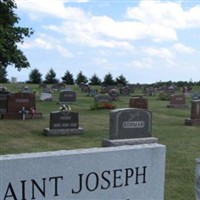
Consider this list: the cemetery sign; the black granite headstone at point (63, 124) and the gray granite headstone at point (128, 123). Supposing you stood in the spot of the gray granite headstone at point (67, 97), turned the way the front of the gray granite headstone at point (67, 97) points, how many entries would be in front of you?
3

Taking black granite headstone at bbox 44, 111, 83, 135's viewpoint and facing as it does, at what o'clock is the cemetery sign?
The cemetery sign is roughly at 12 o'clock from the black granite headstone.

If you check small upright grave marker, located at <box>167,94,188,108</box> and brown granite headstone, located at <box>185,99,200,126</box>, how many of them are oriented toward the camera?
2

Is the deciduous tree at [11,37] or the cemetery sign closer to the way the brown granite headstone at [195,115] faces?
the cemetery sign

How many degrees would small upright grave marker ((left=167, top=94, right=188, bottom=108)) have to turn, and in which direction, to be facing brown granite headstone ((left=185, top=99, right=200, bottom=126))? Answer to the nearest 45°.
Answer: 0° — it already faces it

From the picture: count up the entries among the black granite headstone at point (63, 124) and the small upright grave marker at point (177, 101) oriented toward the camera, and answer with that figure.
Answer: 2

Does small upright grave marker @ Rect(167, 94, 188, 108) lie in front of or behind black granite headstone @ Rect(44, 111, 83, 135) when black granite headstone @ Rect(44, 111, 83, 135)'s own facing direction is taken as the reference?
behind

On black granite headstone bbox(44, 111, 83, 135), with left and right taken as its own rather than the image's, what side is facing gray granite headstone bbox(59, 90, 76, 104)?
back

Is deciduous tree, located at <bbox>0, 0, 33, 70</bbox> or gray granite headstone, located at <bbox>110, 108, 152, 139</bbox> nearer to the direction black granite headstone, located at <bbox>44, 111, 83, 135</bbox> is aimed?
the gray granite headstone
